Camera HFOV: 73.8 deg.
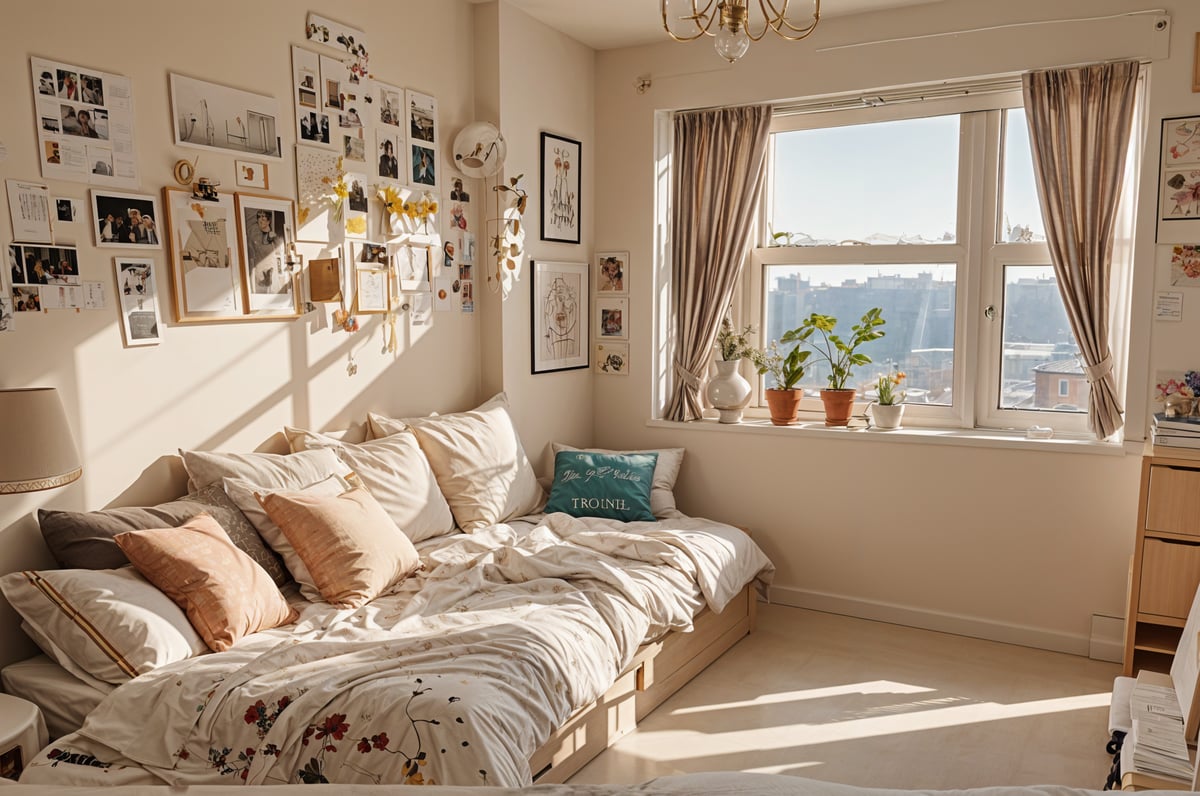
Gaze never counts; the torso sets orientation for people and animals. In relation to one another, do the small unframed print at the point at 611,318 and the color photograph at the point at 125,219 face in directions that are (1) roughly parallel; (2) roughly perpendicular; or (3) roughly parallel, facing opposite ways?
roughly perpendicular

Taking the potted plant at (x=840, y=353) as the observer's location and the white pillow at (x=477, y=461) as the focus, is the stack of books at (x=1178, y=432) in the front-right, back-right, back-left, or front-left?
back-left

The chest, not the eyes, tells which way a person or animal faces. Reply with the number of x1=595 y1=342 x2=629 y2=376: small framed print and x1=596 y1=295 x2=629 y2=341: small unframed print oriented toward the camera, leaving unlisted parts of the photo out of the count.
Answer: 2

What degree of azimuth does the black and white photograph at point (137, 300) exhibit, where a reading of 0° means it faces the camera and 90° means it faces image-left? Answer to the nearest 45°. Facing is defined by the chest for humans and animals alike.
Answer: approximately 315°

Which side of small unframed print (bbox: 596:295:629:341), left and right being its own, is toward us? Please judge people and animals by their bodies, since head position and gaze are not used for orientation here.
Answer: front

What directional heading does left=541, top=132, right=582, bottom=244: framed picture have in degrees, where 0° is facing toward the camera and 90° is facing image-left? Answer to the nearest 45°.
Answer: approximately 315°

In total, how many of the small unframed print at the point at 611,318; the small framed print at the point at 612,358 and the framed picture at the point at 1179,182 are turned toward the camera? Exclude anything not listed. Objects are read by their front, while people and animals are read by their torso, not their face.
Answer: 3

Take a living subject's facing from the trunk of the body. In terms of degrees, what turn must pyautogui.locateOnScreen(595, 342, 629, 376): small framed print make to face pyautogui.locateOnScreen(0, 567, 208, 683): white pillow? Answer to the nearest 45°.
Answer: approximately 45° to its right

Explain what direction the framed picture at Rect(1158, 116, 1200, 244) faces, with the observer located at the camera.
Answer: facing the viewer

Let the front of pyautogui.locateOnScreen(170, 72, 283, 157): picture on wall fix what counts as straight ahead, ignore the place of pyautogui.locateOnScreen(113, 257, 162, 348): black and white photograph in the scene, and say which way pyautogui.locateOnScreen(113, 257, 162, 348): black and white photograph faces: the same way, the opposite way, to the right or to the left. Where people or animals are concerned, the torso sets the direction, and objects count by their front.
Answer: the same way

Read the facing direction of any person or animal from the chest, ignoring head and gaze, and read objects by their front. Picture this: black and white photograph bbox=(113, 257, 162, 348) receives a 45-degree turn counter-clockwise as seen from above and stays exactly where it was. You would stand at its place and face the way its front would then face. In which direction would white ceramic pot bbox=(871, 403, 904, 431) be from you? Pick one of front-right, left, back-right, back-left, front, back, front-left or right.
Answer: front

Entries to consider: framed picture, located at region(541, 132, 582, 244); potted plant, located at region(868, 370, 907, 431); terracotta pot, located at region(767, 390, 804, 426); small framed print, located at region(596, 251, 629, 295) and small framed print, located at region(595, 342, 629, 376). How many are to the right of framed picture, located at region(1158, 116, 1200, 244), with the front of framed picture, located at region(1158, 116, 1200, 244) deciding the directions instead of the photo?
5

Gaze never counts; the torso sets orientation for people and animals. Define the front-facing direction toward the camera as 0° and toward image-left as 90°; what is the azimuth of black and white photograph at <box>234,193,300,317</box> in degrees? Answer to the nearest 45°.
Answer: approximately 315°

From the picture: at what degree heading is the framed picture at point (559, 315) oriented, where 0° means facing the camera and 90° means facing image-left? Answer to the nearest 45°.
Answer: approximately 315°

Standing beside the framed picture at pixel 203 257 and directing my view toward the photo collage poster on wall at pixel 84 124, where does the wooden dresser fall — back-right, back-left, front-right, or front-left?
back-left

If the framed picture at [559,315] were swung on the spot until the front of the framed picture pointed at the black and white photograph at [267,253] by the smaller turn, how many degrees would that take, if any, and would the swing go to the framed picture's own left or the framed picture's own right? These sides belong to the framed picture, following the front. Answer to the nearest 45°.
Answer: approximately 90° to the framed picture's own right
